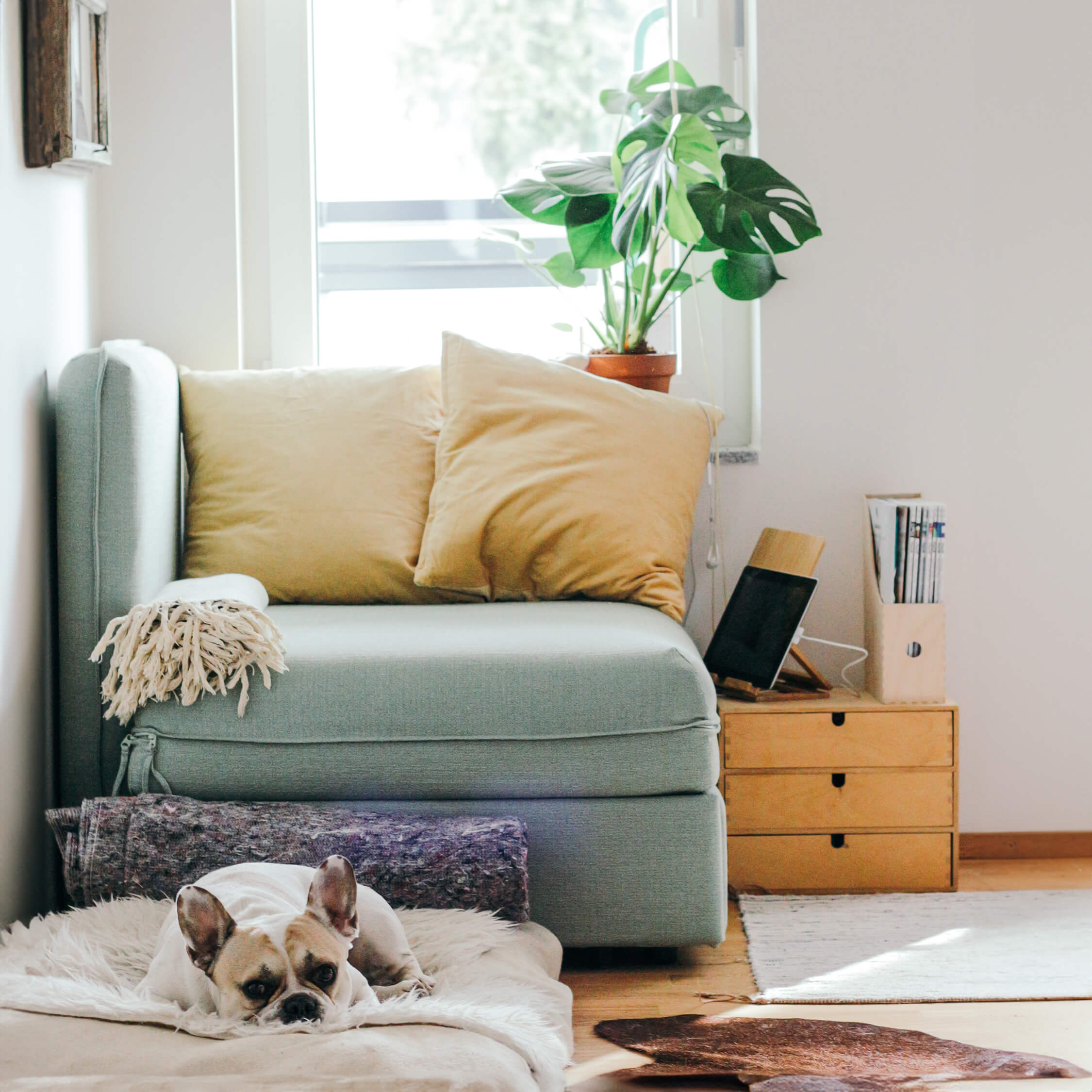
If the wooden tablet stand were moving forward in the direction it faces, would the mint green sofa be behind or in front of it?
in front

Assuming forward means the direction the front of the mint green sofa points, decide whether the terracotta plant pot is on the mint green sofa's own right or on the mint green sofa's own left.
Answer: on the mint green sofa's own left

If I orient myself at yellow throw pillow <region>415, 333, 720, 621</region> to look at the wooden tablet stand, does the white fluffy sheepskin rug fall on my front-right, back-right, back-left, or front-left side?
back-right

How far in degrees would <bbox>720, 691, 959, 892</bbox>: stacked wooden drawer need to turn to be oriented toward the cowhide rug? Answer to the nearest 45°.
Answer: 0° — it already faces it

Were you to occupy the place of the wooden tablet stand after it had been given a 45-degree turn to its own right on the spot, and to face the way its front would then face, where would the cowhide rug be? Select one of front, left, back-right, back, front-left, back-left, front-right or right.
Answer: left

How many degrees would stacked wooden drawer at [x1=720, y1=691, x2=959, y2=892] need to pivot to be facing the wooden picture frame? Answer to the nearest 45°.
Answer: approximately 90° to its right

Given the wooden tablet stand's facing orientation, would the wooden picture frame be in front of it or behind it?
in front

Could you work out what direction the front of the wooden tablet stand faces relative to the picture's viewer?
facing the viewer and to the left of the viewer

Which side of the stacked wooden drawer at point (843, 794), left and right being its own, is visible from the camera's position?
front
